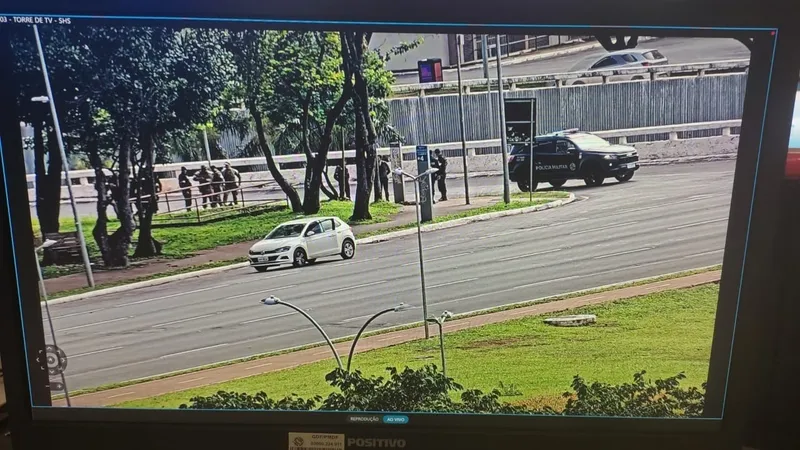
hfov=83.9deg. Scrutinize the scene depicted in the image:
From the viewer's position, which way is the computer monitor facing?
facing the viewer
